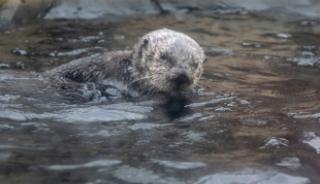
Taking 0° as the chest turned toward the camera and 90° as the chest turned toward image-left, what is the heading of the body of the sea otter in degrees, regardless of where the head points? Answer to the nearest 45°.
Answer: approximately 315°
